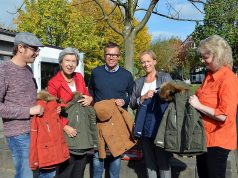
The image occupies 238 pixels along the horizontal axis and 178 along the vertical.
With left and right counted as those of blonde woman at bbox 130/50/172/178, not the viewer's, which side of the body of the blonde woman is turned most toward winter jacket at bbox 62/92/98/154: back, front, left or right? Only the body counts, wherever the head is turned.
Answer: right

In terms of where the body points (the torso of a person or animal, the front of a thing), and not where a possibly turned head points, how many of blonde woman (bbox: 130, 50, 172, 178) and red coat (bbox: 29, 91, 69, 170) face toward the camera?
2

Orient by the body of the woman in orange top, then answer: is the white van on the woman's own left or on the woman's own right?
on the woman's own right

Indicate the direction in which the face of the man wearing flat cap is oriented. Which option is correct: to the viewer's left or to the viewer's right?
to the viewer's right

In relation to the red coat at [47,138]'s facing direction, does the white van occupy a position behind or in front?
behind
